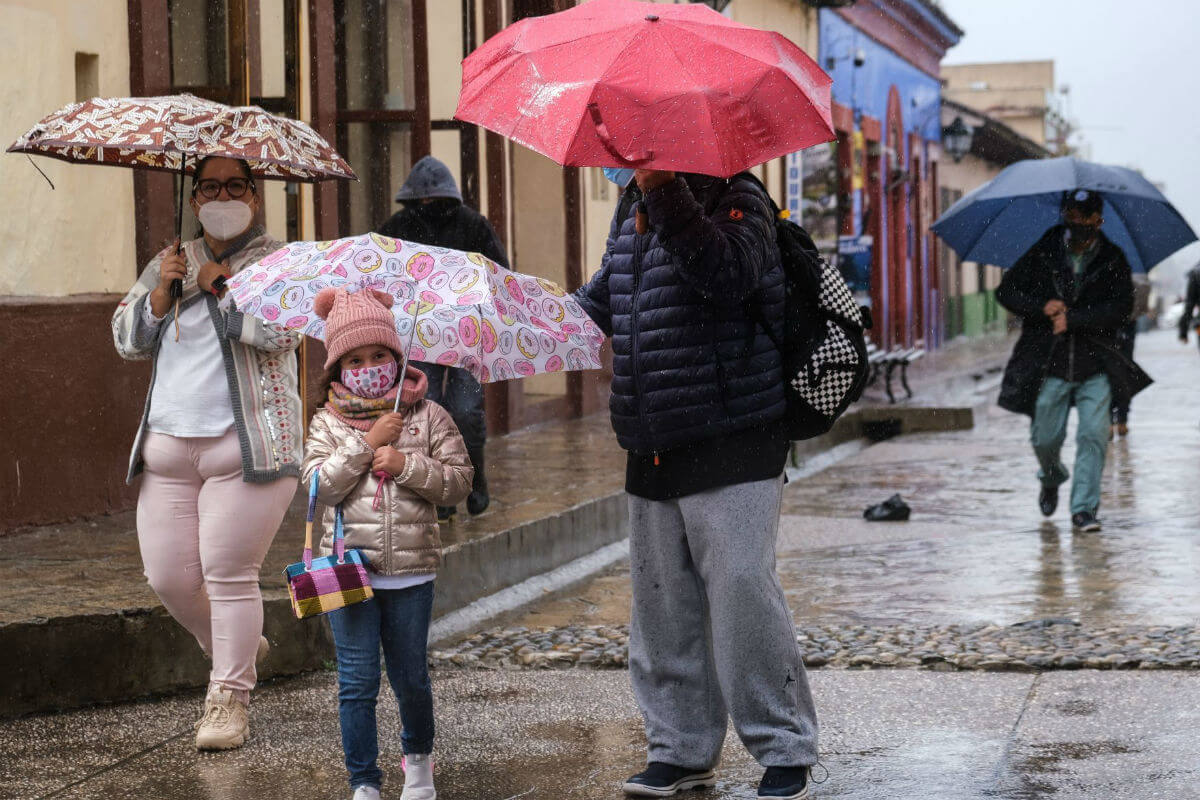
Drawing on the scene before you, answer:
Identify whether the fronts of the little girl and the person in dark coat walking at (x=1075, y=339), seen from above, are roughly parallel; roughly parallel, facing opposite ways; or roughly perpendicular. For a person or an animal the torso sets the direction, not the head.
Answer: roughly parallel

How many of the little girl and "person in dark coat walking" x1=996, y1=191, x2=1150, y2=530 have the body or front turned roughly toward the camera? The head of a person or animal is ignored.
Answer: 2

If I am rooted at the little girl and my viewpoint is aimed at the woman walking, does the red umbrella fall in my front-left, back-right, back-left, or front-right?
back-right

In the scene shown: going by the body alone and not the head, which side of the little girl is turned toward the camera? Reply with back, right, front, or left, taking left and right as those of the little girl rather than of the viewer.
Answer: front

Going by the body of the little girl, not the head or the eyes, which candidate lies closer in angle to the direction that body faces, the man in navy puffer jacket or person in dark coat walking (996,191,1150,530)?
the man in navy puffer jacket

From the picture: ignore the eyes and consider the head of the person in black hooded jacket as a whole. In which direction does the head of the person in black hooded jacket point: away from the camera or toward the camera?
toward the camera

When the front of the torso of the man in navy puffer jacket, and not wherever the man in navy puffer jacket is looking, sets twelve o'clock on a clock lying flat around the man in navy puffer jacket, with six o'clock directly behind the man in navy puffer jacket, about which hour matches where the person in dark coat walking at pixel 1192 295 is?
The person in dark coat walking is roughly at 5 o'clock from the man in navy puffer jacket.

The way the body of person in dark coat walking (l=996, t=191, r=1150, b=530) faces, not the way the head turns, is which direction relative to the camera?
toward the camera

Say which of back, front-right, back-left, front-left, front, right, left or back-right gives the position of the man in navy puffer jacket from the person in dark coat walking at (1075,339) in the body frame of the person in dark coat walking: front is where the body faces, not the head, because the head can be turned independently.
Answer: front

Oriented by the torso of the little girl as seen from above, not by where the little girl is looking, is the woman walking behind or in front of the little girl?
behind
